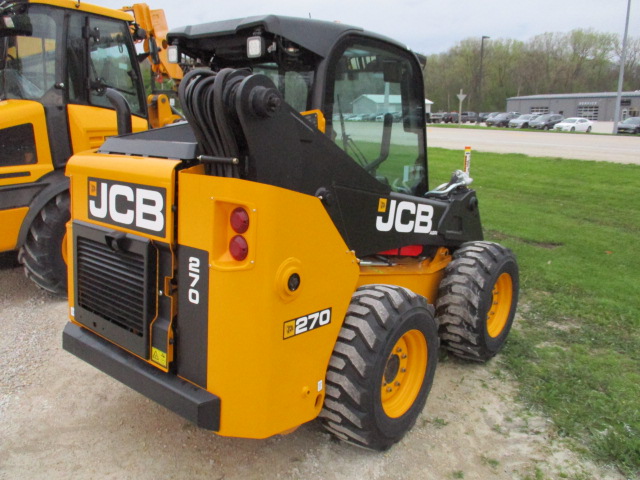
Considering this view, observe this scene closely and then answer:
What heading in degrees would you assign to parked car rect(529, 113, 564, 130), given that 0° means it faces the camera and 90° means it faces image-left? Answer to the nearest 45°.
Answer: approximately 45°

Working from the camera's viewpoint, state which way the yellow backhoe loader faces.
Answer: facing away from the viewer and to the right of the viewer

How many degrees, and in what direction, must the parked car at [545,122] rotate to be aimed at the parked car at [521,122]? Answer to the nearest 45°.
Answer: approximately 90° to its right

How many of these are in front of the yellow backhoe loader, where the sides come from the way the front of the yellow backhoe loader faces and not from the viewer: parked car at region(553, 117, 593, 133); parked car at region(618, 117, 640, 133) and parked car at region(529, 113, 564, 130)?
3

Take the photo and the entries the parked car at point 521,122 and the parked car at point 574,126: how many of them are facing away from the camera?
0

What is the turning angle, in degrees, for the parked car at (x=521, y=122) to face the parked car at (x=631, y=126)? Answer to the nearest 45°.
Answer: approximately 90° to its left

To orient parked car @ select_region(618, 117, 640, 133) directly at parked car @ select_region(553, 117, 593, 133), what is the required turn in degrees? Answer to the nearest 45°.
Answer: approximately 90° to its right

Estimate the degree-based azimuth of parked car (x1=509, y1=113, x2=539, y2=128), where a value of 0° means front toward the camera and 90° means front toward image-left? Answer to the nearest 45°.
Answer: approximately 45°

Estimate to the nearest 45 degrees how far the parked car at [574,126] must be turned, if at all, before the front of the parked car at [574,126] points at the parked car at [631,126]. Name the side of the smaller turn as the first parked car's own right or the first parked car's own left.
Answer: approximately 90° to the first parked car's own left
